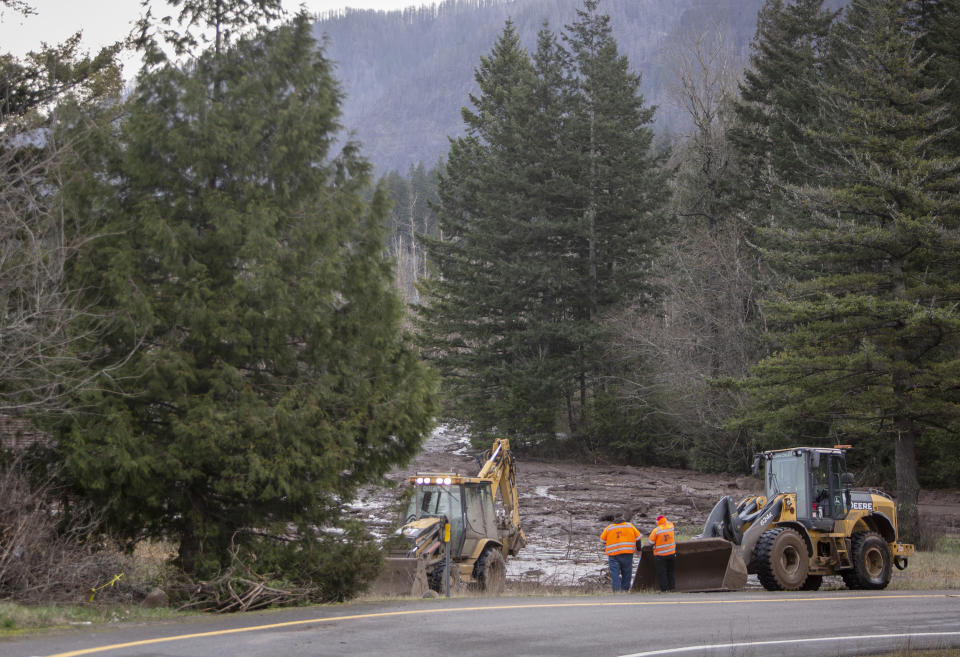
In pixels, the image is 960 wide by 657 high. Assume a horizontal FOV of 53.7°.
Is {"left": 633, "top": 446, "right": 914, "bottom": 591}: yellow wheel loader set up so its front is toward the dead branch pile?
yes

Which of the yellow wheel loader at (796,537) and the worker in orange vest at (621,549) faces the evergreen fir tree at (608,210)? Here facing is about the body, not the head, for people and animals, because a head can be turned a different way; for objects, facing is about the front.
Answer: the worker in orange vest

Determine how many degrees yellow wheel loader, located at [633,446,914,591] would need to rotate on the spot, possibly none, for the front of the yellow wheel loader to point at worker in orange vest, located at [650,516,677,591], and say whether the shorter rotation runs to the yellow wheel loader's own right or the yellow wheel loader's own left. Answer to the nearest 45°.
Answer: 0° — it already faces them

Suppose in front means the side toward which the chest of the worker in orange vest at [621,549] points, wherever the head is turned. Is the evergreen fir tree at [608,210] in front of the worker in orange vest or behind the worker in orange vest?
in front

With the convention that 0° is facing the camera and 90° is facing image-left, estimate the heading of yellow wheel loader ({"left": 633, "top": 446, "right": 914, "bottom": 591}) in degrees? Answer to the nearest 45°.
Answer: approximately 45°

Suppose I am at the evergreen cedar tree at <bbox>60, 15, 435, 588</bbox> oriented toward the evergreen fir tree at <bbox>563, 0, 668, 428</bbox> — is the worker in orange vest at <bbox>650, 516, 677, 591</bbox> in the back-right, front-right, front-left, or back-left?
front-right

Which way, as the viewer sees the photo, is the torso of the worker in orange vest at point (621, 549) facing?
away from the camera

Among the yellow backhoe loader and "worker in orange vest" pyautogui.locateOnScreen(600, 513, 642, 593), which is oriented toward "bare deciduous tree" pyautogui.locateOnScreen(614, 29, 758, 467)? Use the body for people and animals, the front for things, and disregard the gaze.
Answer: the worker in orange vest

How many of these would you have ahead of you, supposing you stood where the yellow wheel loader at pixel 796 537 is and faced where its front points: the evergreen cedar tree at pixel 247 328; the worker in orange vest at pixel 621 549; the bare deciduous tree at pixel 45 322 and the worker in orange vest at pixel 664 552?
4

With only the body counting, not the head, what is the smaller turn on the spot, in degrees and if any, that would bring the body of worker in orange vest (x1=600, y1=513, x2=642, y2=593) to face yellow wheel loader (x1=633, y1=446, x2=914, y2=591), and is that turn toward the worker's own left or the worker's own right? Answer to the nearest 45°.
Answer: approximately 90° to the worker's own right

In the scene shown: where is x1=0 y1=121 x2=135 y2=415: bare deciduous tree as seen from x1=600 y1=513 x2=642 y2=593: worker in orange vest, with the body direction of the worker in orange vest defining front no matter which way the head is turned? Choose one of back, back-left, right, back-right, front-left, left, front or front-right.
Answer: back-left

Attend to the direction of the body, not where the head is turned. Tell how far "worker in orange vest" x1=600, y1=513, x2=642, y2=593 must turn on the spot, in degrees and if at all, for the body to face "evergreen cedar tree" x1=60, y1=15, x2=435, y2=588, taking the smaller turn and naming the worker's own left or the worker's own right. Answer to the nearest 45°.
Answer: approximately 135° to the worker's own left

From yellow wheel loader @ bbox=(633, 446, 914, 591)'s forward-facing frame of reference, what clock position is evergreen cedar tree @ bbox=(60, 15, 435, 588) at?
The evergreen cedar tree is roughly at 12 o'clock from the yellow wheel loader.

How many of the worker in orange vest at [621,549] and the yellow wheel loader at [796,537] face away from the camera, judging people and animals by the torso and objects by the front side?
1

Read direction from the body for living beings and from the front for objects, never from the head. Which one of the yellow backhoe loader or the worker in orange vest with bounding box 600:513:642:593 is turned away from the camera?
the worker in orange vest

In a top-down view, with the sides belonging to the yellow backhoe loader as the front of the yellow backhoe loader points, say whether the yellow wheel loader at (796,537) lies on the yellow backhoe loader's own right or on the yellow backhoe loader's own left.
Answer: on the yellow backhoe loader's own left

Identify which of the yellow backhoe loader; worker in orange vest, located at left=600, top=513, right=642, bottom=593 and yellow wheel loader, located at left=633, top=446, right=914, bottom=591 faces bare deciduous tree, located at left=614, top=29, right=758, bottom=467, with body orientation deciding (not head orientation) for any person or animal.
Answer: the worker in orange vest
